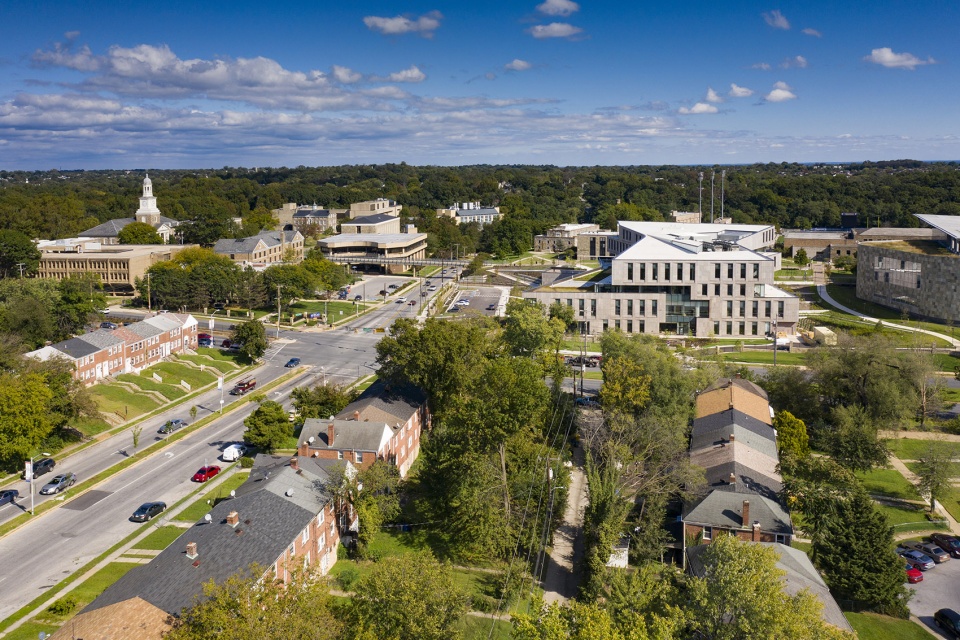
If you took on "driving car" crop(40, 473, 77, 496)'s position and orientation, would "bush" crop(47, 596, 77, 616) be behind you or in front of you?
in front

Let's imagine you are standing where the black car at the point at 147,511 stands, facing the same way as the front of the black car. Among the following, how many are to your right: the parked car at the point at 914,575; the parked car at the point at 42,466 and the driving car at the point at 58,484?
1

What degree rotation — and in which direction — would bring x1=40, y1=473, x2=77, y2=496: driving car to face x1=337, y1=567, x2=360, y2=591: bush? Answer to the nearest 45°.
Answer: approximately 90° to its left

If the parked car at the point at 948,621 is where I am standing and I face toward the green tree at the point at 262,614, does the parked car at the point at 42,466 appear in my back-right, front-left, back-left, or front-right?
front-right

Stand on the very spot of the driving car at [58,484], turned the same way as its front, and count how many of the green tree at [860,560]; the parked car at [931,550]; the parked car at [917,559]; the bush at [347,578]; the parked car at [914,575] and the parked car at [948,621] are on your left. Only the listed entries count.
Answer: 6

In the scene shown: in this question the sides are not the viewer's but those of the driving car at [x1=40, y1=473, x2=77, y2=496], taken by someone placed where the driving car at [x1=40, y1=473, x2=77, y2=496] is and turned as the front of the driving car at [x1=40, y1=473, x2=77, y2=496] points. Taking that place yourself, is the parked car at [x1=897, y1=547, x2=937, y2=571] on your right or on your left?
on your left

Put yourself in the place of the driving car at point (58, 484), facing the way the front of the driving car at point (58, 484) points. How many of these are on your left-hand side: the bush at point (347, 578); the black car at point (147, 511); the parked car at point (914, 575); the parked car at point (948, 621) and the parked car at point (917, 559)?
5

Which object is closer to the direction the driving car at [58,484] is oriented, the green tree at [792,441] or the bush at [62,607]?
the bush

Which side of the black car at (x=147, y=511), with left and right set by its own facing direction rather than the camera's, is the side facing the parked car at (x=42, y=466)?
left

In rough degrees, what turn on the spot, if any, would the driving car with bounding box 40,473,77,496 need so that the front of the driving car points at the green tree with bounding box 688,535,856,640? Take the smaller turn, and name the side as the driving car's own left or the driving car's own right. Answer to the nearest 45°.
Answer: approximately 90° to the driving car's own left

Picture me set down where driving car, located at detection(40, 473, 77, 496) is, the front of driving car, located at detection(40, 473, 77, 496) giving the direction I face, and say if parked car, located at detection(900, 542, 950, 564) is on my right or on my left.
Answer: on my left

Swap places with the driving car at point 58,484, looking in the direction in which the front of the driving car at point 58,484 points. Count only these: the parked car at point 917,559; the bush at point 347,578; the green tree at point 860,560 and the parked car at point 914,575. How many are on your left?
4

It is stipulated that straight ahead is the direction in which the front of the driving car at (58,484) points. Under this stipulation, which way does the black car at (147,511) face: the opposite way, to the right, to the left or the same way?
the opposite way

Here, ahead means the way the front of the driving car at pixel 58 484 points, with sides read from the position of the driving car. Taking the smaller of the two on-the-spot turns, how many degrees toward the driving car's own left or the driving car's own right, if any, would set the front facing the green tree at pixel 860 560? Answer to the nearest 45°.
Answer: approximately 90° to the driving car's own left

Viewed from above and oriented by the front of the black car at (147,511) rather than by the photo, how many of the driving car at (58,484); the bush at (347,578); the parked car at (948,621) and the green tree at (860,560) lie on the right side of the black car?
3

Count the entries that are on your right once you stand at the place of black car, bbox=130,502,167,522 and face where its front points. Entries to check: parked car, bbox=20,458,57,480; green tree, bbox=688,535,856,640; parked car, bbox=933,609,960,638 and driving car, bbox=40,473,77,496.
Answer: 2

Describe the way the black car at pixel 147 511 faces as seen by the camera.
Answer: facing away from the viewer and to the right of the viewer
